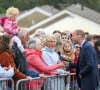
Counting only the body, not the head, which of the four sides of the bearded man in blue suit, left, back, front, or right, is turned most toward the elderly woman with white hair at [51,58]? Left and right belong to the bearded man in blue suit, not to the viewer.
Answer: front

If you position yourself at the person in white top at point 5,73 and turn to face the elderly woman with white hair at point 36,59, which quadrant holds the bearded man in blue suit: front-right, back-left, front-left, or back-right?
front-right

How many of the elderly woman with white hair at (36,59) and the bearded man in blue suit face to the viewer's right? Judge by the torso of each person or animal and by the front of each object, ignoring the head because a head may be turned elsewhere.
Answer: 1

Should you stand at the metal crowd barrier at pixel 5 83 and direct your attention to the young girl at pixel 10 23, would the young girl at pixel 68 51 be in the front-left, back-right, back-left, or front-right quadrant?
front-right

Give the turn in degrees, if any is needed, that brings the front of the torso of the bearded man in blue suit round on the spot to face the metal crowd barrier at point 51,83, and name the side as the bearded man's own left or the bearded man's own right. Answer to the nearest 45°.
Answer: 0° — they already face it

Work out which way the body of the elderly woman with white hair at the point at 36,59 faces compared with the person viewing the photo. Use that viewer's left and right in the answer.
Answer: facing to the right of the viewer

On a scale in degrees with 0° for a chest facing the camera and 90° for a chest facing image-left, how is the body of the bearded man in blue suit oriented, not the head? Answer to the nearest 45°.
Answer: approximately 90°

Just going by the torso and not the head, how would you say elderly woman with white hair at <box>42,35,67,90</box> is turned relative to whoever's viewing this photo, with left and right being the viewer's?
facing the viewer and to the right of the viewer

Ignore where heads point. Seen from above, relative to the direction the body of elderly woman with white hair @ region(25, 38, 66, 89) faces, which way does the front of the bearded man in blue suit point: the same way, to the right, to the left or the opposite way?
the opposite way
